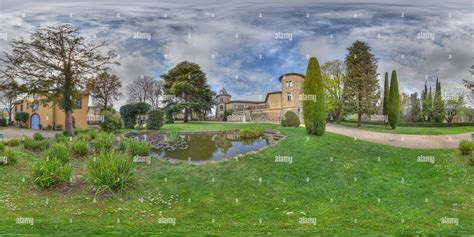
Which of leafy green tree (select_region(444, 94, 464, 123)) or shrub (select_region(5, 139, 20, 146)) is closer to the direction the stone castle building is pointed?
the shrub

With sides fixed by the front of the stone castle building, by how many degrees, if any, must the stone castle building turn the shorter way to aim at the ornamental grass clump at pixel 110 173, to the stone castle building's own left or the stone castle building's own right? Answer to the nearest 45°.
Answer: approximately 45° to the stone castle building's own right

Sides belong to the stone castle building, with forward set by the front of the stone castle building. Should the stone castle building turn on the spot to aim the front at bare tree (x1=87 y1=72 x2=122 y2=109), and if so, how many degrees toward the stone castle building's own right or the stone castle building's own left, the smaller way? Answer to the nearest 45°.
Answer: approximately 45° to the stone castle building's own right

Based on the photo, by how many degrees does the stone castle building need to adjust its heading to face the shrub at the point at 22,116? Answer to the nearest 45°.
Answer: approximately 45° to its right

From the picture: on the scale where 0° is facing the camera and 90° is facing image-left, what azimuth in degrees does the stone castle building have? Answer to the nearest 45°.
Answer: approximately 45°
